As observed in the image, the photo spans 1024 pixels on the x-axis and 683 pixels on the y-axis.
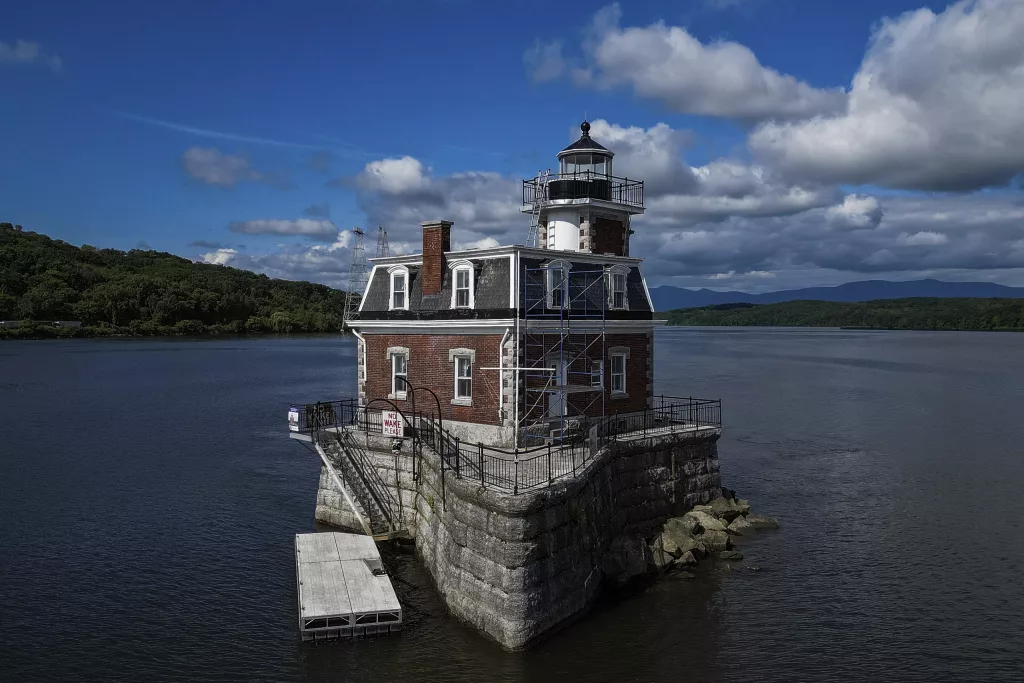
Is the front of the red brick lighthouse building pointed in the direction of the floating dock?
no

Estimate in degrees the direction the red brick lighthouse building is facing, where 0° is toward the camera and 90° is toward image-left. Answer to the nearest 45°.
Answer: approximately 315°

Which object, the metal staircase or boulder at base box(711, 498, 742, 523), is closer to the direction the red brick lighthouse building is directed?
the boulder at base
